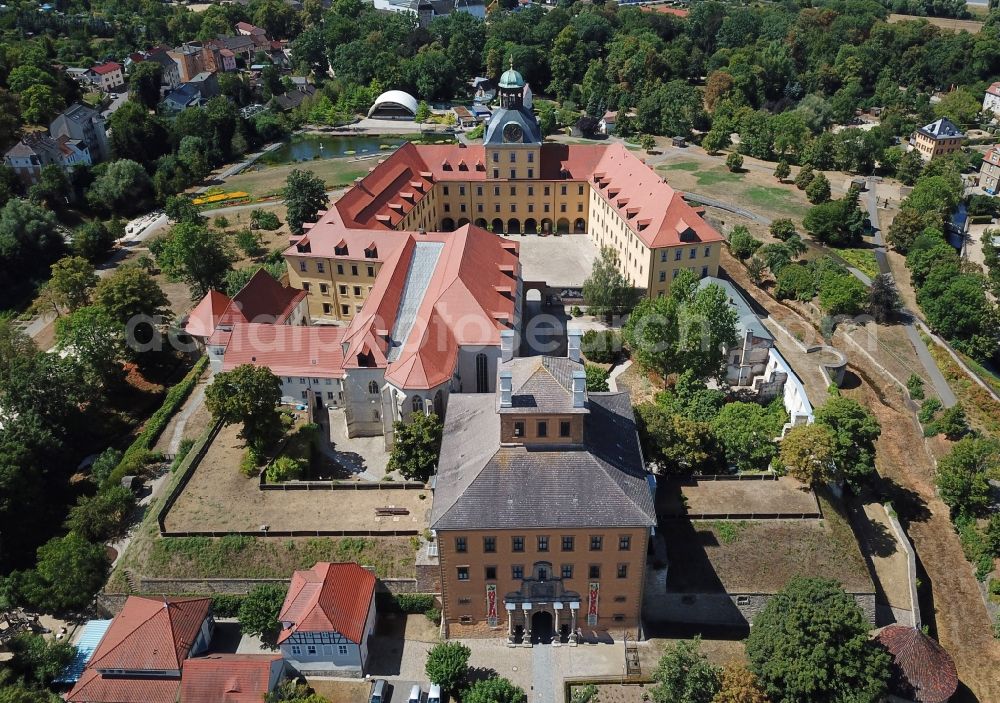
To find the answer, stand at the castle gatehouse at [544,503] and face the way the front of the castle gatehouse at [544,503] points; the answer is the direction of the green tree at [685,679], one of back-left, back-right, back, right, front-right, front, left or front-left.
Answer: front-left

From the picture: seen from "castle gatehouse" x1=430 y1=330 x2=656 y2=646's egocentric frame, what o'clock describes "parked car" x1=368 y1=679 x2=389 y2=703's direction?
The parked car is roughly at 2 o'clock from the castle gatehouse.

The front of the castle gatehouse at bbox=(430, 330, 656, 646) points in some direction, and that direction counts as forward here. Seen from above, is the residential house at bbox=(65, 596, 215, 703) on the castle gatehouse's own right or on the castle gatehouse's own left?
on the castle gatehouse's own right

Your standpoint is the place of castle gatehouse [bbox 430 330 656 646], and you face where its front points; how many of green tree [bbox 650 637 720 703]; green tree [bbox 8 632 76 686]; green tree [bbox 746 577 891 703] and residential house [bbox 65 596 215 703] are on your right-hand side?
2

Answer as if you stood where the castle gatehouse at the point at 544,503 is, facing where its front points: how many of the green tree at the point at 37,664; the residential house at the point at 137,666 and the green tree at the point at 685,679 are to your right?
2

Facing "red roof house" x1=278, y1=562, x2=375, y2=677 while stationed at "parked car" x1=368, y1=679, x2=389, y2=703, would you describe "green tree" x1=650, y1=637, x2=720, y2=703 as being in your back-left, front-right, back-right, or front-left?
back-right

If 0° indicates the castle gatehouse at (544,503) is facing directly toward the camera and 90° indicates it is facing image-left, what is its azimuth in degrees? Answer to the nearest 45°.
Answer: approximately 0°

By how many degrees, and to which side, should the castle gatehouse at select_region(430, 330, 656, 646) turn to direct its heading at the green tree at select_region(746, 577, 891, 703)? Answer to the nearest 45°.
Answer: approximately 90° to its left
